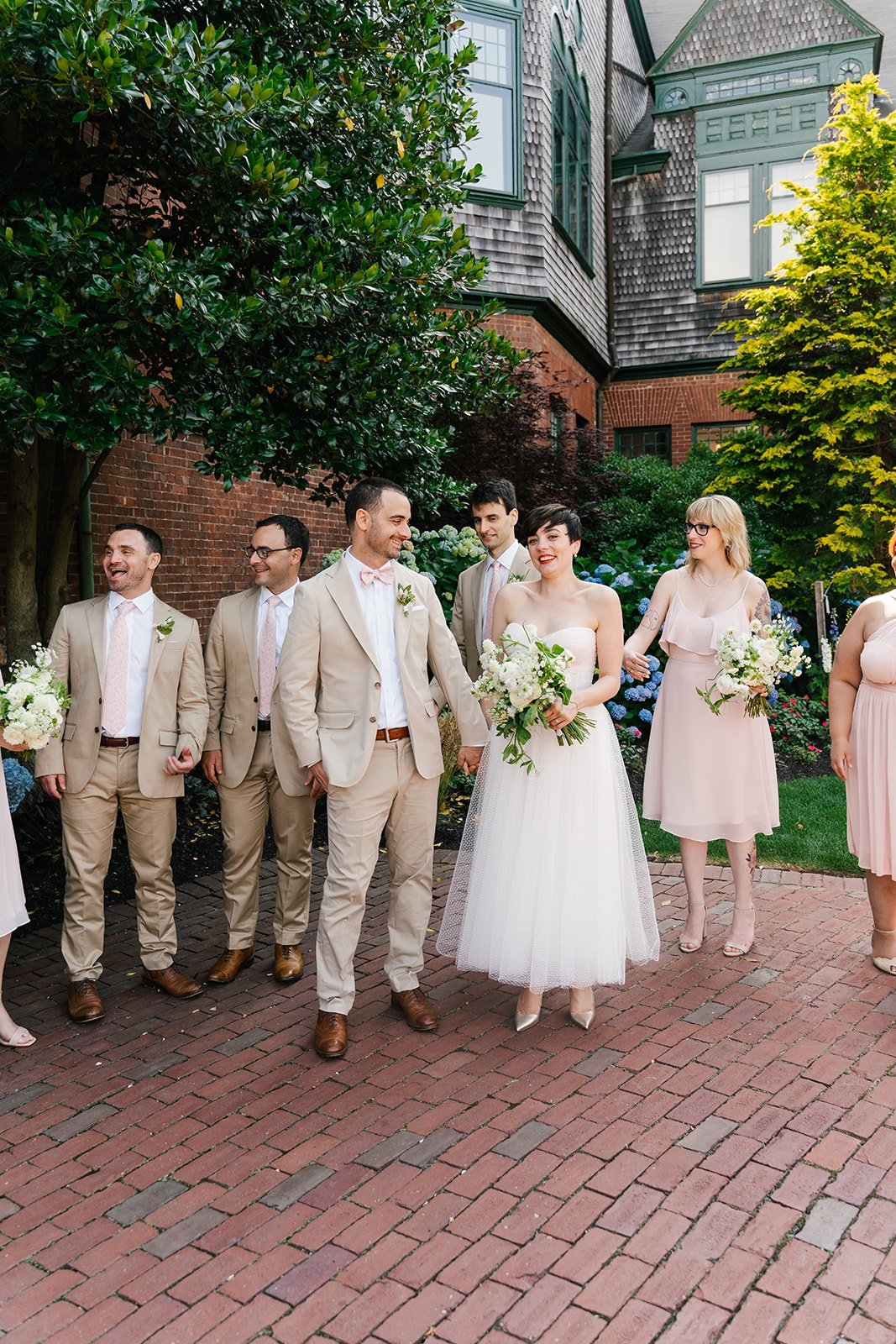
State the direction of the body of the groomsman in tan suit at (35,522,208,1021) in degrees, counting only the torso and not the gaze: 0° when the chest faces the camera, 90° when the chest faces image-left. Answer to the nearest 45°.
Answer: approximately 0°

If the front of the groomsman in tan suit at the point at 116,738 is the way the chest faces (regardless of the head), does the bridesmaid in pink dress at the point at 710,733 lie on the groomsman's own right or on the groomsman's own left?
on the groomsman's own left
